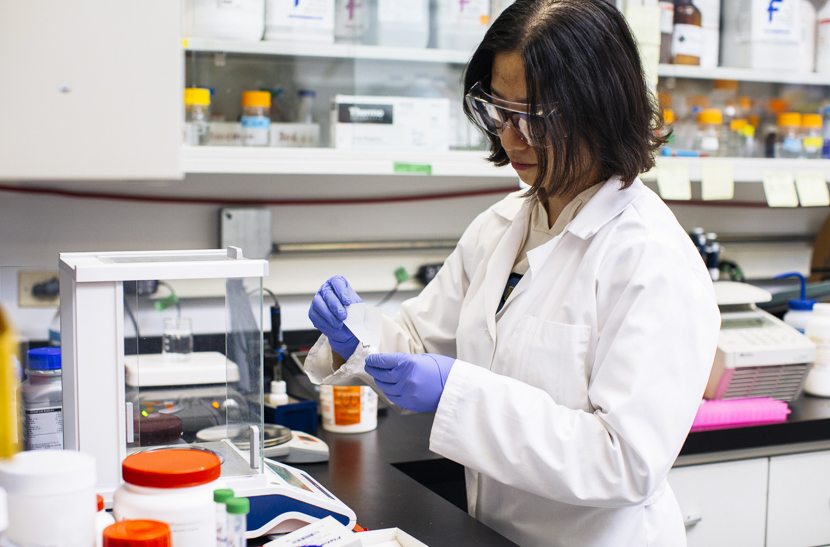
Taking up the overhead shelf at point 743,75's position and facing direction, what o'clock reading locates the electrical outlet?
The electrical outlet is roughly at 2 o'clock from the overhead shelf.

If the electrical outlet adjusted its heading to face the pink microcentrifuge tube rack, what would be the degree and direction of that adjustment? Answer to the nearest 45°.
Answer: approximately 45° to its left

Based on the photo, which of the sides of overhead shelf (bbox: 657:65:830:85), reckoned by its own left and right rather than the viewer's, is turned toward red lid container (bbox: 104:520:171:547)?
front

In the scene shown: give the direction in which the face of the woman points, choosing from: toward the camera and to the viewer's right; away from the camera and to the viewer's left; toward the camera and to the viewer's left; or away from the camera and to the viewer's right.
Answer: toward the camera and to the viewer's left
